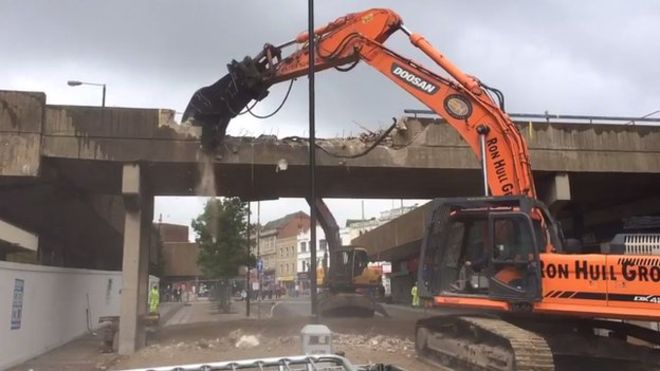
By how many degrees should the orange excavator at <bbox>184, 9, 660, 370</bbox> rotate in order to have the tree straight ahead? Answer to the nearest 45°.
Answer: approximately 45° to its right

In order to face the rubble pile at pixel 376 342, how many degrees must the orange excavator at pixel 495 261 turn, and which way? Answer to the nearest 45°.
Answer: approximately 45° to its right

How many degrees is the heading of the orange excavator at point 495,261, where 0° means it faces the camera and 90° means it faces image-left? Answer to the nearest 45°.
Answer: approximately 90°
